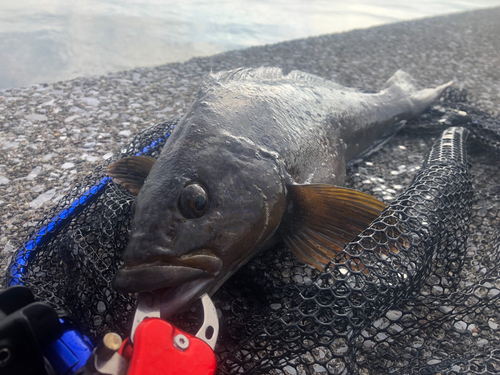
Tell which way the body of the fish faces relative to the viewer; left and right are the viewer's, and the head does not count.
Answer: facing the viewer and to the left of the viewer
